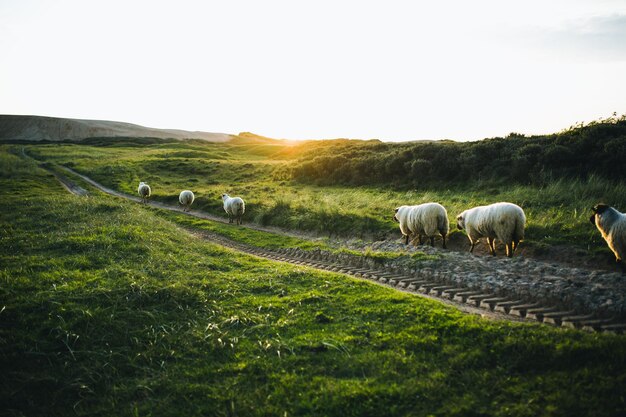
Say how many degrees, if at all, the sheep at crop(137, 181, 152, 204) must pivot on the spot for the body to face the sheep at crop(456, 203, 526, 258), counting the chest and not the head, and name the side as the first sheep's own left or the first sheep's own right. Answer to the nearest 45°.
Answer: approximately 180°

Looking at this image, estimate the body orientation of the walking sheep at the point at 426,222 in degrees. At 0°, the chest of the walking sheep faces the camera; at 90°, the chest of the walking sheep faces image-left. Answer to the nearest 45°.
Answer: approximately 135°

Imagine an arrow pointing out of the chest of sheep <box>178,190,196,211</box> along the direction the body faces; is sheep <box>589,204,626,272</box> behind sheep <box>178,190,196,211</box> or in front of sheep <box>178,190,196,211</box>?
behind

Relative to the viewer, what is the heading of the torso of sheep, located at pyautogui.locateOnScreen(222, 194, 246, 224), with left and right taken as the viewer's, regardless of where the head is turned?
facing away from the viewer and to the left of the viewer

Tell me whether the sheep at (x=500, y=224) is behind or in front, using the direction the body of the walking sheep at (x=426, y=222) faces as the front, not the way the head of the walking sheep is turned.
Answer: behind

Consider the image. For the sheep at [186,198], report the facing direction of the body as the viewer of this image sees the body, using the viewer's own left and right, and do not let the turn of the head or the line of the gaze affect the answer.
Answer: facing away from the viewer

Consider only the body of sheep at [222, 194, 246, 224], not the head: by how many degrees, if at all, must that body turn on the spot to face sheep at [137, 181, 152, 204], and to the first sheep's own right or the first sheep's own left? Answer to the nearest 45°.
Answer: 0° — it already faces it

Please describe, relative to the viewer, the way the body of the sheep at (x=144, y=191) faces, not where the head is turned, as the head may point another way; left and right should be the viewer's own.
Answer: facing away from the viewer

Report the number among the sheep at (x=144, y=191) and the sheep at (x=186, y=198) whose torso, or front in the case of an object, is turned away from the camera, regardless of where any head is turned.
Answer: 2

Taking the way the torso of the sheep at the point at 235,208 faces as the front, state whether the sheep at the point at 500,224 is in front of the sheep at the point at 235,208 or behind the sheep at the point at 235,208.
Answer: behind
